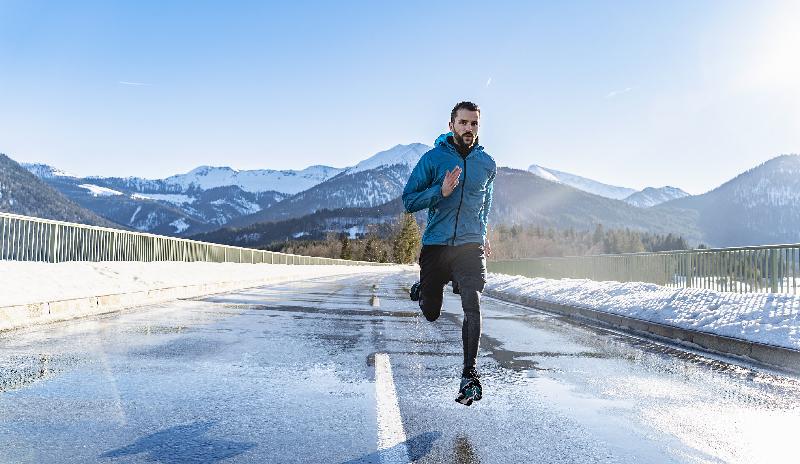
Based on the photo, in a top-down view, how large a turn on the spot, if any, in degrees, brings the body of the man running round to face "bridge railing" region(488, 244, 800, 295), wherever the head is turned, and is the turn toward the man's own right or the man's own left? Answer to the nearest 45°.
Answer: approximately 135° to the man's own left

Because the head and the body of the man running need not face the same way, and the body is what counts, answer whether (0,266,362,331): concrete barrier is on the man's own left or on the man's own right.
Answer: on the man's own right

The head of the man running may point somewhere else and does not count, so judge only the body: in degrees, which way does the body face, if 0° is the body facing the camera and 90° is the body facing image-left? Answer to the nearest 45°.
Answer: approximately 0°

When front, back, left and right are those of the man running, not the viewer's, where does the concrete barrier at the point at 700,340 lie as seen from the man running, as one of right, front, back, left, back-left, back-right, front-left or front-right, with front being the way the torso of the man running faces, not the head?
back-left

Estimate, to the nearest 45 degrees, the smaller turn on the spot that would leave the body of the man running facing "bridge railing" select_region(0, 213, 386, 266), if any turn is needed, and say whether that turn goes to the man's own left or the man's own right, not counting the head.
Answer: approximately 135° to the man's own right
